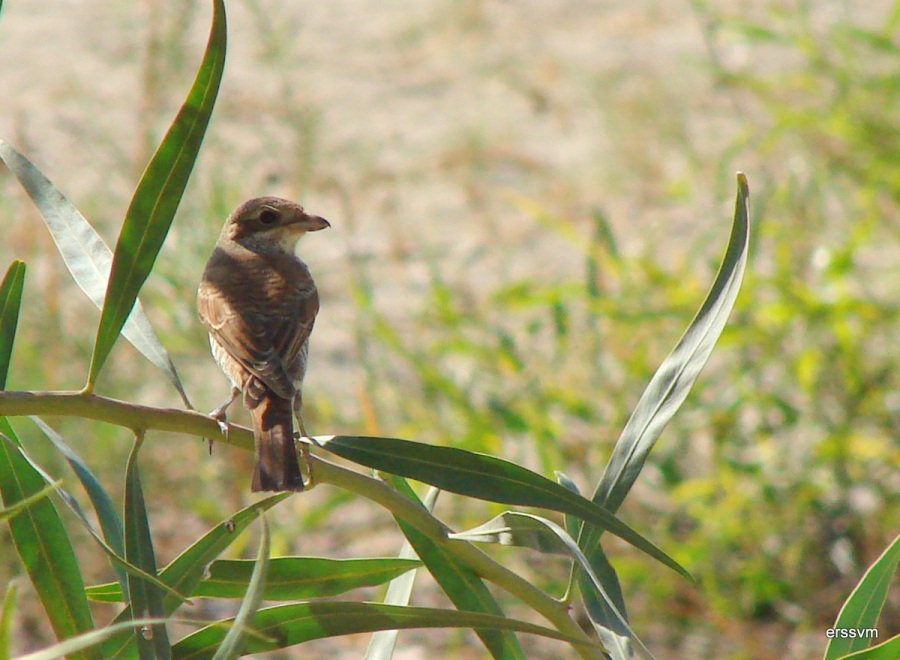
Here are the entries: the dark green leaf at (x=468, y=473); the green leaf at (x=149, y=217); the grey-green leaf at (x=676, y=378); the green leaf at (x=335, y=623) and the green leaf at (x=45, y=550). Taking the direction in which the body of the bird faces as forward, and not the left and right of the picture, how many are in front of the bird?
0

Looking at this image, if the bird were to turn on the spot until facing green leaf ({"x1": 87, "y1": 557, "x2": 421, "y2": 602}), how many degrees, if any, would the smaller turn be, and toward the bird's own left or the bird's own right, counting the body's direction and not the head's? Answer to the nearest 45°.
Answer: approximately 180°

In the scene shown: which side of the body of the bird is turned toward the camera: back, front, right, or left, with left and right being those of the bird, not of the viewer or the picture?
back

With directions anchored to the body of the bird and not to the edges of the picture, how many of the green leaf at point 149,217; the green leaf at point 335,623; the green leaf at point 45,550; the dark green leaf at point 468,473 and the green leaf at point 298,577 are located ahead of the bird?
0

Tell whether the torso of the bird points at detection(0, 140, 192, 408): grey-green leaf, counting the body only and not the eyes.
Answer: no

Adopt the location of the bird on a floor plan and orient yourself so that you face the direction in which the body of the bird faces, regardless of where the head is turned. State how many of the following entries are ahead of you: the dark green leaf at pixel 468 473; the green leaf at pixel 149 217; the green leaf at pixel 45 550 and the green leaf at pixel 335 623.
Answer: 0

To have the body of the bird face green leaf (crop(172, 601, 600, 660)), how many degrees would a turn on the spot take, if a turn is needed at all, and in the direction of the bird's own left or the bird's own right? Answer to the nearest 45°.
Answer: approximately 180°
